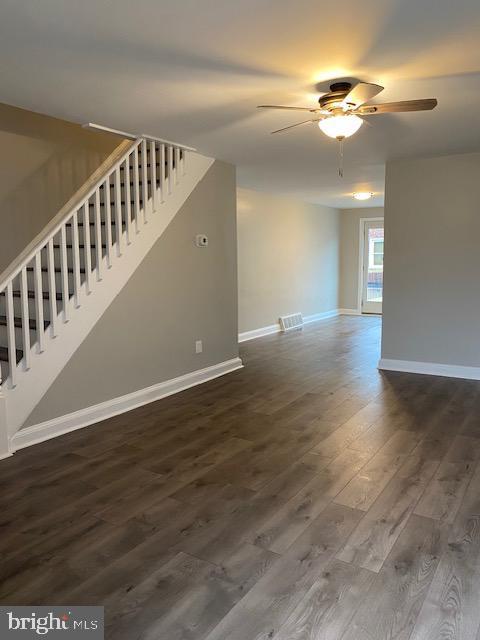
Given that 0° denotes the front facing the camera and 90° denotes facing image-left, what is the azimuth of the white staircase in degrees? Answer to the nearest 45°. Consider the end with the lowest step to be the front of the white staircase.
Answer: approximately 45°

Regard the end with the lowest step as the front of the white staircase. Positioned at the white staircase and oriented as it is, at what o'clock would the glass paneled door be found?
The glass paneled door is roughly at 6 o'clock from the white staircase.

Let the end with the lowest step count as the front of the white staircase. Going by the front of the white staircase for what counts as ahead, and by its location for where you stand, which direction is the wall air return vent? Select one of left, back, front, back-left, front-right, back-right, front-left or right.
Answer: back
